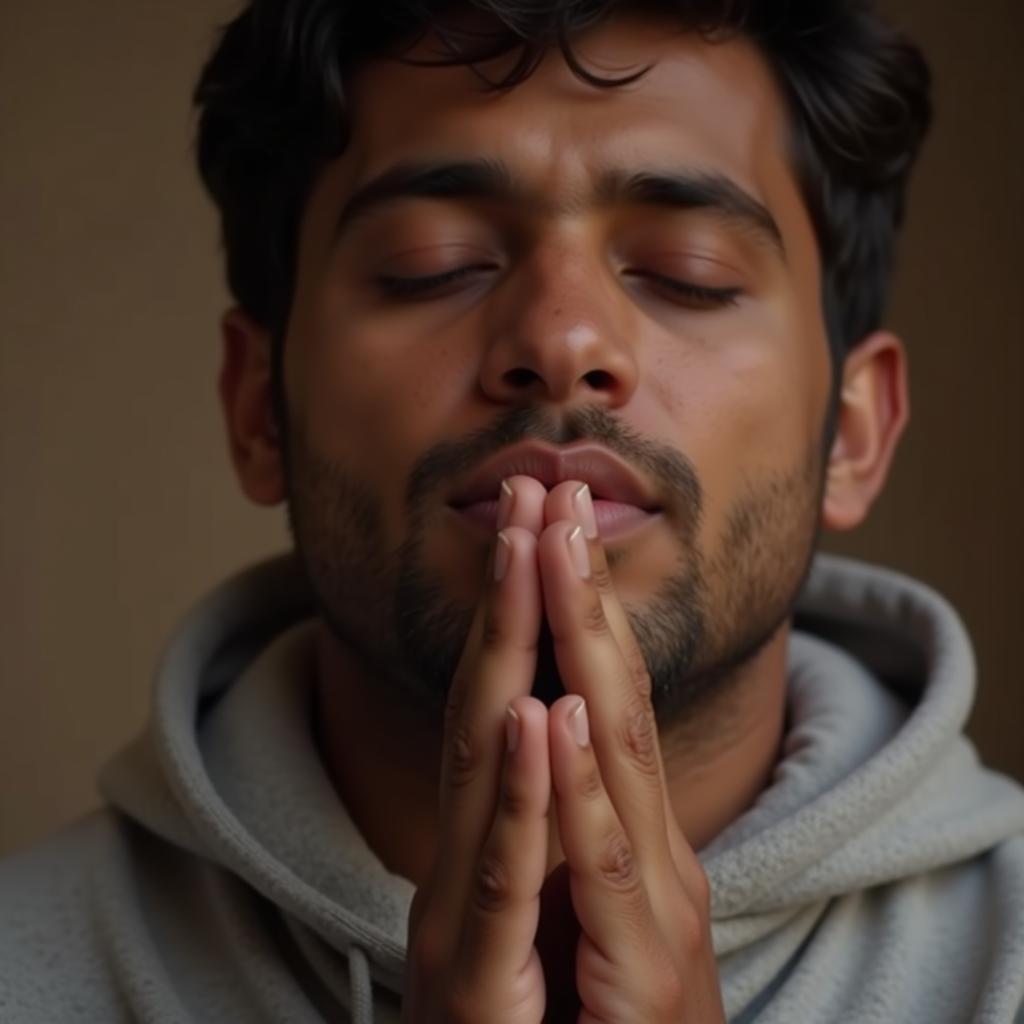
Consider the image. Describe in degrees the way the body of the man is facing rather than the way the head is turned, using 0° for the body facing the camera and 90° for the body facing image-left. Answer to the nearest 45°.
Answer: approximately 0°
